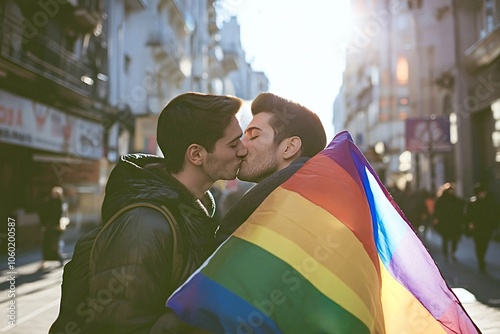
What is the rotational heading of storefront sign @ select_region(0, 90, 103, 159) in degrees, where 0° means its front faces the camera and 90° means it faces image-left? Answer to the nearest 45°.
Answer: approximately 315°

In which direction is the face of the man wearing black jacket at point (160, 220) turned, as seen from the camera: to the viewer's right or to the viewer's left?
to the viewer's right

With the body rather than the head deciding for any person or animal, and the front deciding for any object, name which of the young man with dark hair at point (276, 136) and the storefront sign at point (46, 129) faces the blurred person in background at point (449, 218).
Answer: the storefront sign

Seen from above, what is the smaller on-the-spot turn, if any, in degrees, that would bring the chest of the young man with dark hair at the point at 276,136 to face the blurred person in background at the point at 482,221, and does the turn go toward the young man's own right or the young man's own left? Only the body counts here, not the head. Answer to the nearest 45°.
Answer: approximately 135° to the young man's own right

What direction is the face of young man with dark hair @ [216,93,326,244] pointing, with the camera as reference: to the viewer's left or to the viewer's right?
to the viewer's left

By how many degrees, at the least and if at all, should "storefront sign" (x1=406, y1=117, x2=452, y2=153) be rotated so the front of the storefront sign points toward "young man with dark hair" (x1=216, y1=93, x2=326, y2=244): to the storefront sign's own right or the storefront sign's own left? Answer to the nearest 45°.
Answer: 0° — it already faces them

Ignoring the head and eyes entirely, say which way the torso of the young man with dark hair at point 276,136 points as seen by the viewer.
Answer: to the viewer's left

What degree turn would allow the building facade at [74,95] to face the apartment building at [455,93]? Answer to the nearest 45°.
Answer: approximately 45° to its left

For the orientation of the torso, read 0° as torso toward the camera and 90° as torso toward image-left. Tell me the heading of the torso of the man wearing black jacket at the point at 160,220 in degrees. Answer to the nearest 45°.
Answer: approximately 270°
